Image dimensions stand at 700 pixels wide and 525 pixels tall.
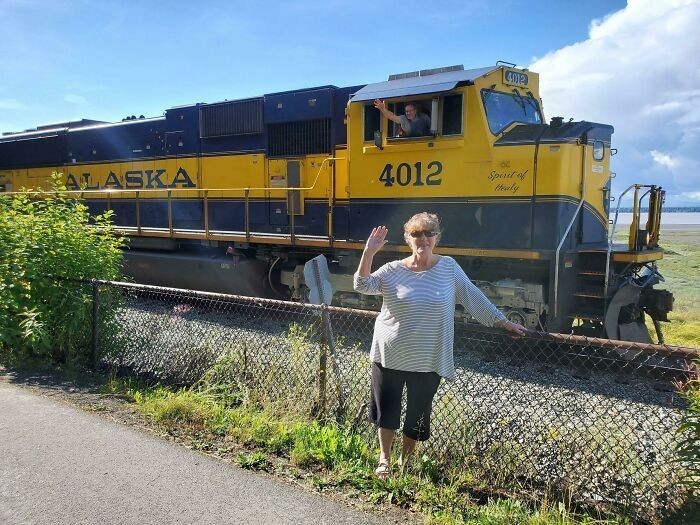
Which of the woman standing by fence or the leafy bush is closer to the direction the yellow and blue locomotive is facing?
the woman standing by fence

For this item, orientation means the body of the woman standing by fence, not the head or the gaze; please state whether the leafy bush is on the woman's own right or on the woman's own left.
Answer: on the woman's own right

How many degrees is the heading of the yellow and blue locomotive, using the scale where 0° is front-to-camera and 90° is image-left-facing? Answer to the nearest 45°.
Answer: approximately 315°

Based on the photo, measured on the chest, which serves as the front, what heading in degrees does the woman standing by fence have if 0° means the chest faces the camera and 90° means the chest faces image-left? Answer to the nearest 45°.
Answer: approximately 0°

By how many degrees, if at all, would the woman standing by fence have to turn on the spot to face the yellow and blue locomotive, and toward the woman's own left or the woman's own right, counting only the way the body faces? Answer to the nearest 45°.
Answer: approximately 180°
